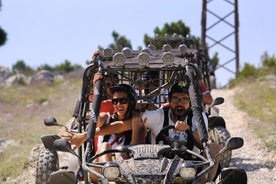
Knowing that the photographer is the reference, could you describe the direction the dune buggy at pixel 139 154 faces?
facing the viewer
